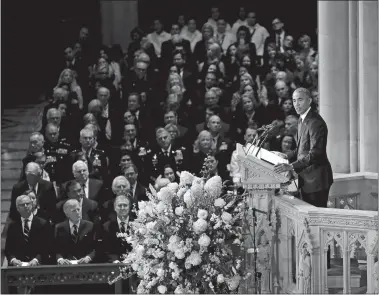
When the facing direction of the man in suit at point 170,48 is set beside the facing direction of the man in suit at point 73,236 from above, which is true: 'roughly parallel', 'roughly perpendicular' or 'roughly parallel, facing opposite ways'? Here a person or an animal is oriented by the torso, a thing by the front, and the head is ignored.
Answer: roughly parallel

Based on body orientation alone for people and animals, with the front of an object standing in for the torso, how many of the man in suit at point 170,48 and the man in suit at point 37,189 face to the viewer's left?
0

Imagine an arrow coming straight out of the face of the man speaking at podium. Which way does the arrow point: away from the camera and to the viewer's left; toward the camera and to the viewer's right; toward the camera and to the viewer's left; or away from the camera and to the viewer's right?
toward the camera and to the viewer's left

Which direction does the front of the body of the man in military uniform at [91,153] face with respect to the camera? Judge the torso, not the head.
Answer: toward the camera

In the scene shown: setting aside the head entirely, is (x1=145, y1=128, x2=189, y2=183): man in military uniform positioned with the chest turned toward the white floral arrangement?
yes

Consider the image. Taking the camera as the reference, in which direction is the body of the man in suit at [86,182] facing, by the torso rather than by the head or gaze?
toward the camera

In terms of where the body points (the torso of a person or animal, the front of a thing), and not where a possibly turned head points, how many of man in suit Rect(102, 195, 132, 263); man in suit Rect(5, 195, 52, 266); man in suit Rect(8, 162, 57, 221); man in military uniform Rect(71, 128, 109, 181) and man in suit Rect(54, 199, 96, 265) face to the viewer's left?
0

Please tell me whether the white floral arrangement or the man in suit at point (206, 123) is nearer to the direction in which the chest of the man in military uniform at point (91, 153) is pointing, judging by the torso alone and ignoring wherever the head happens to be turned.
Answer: the white floral arrangement

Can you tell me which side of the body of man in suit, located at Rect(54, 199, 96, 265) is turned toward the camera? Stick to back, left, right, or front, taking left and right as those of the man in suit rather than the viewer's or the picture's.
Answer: front

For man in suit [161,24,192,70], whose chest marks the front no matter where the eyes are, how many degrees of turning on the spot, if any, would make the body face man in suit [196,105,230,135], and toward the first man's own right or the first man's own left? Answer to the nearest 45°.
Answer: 0° — they already face them

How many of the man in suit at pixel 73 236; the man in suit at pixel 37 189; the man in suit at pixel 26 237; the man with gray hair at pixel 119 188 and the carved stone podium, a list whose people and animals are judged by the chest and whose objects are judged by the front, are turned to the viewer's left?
1

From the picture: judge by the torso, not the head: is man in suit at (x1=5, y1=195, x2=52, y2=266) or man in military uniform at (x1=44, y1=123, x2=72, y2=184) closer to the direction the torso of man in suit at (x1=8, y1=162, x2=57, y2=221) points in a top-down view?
the man in suit

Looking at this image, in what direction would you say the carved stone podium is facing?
to the viewer's left

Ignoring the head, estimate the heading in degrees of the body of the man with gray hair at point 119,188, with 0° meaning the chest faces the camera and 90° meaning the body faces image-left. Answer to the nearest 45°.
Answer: approximately 0°

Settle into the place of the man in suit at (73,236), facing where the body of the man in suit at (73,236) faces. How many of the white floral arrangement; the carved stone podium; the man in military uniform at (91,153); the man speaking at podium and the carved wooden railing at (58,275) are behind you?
1

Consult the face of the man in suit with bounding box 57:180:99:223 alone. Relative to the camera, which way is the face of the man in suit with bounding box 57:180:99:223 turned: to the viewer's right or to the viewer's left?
to the viewer's right

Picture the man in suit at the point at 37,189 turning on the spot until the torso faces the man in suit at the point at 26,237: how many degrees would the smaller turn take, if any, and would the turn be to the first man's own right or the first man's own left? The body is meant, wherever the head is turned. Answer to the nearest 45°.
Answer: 0° — they already face them
